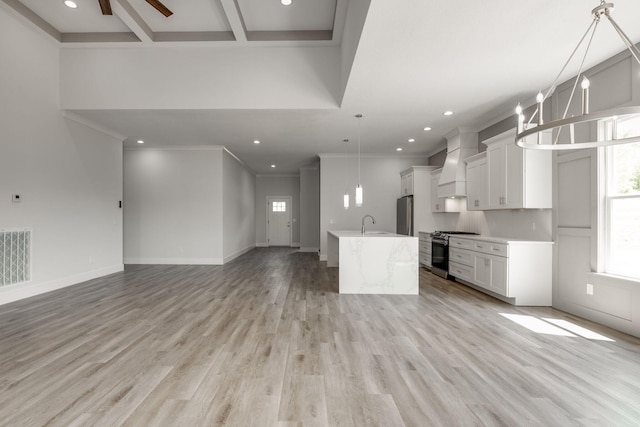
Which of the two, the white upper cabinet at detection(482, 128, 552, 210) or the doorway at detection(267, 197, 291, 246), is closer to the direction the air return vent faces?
the white upper cabinet

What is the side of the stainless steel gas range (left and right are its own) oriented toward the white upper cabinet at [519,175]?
left

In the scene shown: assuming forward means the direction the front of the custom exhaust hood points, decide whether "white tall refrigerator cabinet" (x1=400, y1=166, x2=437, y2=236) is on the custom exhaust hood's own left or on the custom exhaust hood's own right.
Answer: on the custom exhaust hood's own right

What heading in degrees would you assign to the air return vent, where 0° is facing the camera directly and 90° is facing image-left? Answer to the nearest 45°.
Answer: approximately 315°

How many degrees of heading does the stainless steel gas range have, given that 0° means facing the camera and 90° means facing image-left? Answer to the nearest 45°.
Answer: approximately 45°

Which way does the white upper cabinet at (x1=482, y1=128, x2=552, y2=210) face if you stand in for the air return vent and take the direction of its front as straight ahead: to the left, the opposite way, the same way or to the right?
the opposite way

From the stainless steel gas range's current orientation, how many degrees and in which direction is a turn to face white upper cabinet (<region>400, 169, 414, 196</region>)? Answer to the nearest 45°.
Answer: approximately 90° to its right
